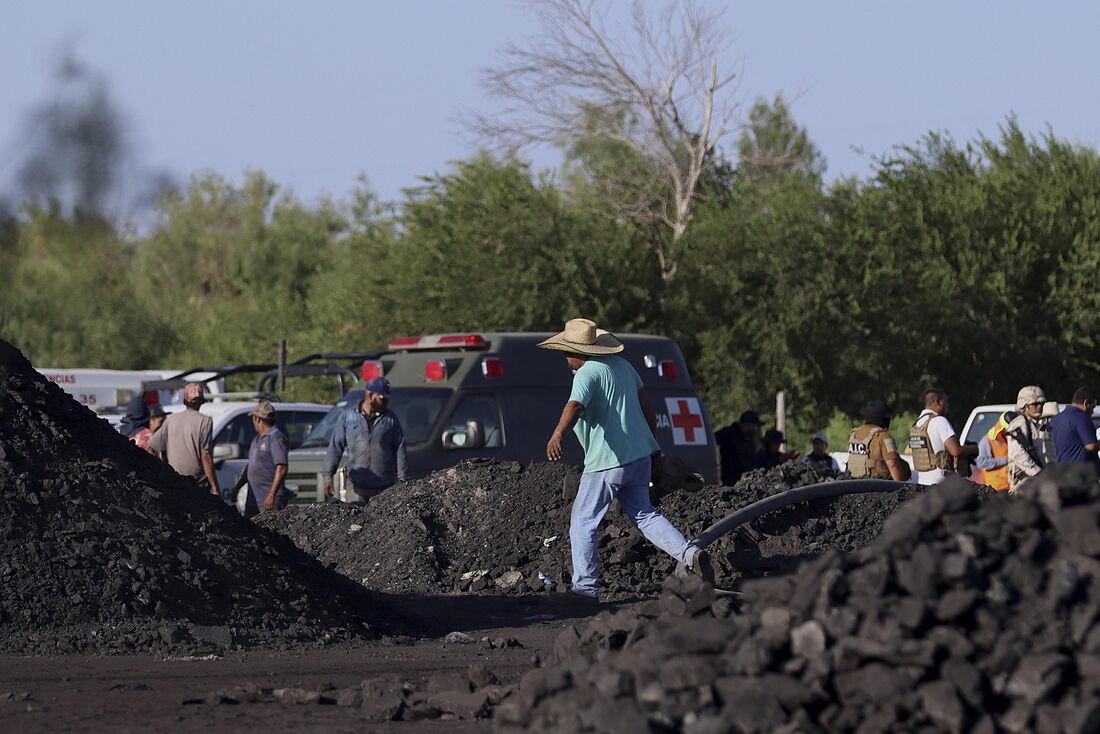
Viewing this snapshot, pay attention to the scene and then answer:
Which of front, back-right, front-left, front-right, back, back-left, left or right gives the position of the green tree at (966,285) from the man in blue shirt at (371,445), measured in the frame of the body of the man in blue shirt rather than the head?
back-left

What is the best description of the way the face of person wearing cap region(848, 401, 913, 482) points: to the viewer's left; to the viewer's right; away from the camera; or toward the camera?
away from the camera

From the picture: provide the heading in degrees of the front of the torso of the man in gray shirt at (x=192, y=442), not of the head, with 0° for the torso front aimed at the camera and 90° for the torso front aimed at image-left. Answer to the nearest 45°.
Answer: approximately 180°

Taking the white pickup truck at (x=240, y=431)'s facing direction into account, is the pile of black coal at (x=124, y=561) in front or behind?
in front

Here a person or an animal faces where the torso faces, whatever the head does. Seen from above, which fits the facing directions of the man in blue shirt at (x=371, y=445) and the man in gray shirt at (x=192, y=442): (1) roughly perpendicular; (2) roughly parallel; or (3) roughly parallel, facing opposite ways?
roughly parallel, facing opposite ways

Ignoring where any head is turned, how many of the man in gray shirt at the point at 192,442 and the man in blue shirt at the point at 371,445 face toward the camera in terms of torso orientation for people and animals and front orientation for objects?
1

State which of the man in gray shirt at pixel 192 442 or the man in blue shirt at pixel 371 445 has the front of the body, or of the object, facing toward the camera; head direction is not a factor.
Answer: the man in blue shirt

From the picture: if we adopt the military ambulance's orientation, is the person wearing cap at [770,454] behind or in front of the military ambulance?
behind

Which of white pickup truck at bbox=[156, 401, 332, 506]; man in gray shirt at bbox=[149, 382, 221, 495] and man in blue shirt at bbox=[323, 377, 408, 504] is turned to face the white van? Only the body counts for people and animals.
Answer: the man in gray shirt

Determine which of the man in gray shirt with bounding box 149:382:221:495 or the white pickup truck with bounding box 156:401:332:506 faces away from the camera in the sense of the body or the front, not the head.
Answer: the man in gray shirt

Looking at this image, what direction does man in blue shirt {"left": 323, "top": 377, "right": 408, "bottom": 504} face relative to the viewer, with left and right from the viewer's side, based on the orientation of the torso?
facing the viewer
